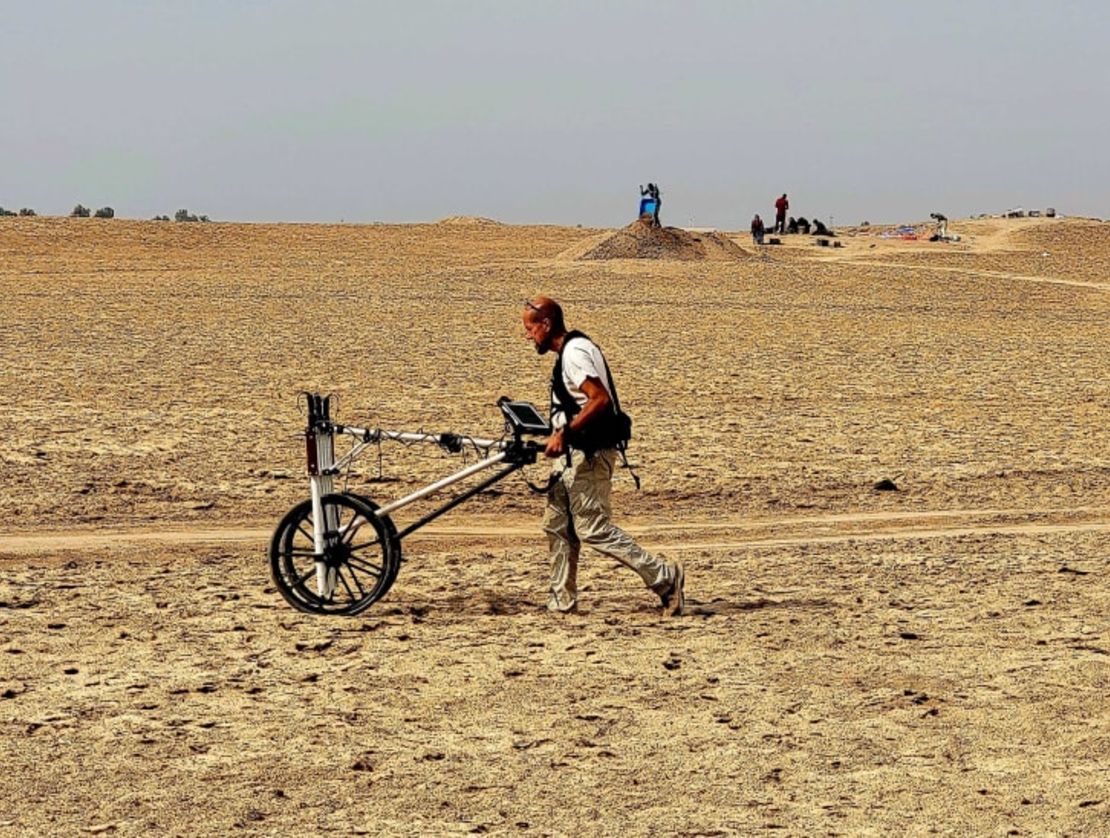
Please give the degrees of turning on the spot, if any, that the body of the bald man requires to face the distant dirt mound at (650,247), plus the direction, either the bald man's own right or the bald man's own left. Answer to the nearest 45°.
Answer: approximately 90° to the bald man's own right

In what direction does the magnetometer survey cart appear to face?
to the viewer's left

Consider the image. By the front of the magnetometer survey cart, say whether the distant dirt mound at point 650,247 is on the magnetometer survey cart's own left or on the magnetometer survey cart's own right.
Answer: on the magnetometer survey cart's own right

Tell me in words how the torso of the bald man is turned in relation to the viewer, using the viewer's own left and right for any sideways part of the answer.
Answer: facing to the left of the viewer

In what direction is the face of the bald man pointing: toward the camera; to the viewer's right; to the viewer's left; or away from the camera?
to the viewer's left
